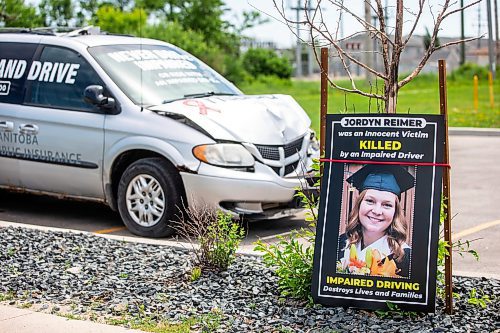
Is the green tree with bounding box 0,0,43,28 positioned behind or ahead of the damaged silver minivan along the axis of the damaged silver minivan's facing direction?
behind

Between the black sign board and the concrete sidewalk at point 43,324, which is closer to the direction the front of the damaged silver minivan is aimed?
the black sign board

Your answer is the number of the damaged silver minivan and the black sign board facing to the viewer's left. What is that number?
0

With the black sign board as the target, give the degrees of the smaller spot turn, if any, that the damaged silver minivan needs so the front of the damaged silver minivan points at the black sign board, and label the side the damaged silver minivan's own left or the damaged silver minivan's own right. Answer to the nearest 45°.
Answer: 0° — it already faces it

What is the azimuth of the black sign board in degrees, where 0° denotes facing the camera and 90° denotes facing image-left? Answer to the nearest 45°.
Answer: approximately 0°
